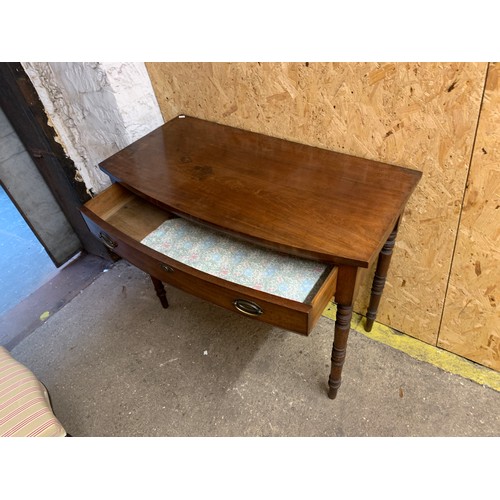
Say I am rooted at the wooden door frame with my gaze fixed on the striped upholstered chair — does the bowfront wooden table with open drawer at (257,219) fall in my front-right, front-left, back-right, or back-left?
front-left

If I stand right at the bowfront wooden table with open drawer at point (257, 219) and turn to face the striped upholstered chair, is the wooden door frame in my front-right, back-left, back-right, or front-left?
front-right

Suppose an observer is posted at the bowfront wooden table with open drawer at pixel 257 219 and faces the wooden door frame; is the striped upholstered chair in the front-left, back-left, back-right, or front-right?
front-left

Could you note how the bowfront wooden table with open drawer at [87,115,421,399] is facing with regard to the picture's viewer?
facing the viewer and to the left of the viewer

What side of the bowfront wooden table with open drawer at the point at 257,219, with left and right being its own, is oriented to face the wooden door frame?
right

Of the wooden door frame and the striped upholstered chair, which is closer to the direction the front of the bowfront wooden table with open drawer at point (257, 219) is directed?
the striped upholstered chair

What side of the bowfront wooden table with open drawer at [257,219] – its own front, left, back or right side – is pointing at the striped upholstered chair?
front
